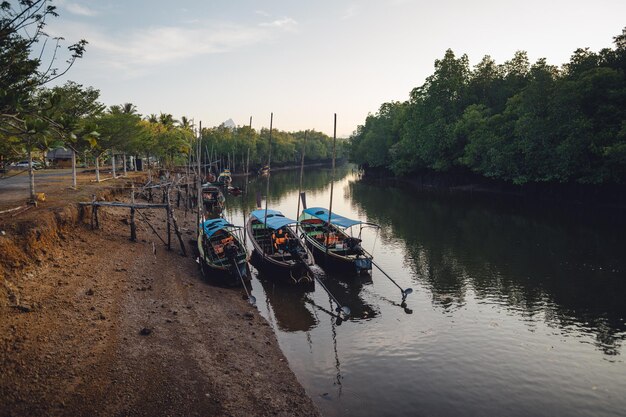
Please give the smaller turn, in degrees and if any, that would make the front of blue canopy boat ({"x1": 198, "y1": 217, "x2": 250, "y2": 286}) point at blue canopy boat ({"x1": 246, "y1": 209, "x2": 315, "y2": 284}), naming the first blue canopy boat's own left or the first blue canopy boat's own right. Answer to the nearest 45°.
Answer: approximately 135° to the first blue canopy boat's own right

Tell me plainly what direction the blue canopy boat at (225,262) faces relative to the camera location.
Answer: facing away from the viewer and to the left of the viewer

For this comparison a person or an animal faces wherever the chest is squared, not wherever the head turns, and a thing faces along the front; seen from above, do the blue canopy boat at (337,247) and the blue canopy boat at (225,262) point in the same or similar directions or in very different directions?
same or similar directions

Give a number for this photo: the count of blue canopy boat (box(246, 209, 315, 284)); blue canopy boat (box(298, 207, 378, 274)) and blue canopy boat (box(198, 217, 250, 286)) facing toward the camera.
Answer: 0

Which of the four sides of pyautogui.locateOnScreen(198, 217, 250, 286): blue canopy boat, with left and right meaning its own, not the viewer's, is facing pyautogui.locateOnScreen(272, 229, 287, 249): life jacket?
right

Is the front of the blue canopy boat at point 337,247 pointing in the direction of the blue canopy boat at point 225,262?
no

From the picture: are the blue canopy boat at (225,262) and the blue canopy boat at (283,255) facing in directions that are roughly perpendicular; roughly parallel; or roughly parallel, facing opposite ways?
roughly parallel

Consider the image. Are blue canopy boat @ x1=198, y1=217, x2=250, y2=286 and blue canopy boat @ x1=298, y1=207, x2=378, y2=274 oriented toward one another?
no

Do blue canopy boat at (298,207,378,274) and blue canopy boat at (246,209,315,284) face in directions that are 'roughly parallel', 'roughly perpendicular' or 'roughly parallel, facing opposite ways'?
roughly parallel

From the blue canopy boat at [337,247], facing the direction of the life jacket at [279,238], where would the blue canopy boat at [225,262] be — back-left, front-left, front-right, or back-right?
front-left

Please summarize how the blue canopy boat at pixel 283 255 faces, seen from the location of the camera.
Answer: facing away from the viewer and to the left of the viewer

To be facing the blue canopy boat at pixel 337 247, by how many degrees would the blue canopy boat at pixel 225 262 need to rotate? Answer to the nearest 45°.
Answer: approximately 135° to its right

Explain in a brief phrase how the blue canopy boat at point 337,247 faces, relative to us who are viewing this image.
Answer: facing away from the viewer and to the left of the viewer

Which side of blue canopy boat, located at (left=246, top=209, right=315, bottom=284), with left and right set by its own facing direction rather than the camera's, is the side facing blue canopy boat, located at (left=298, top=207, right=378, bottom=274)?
right

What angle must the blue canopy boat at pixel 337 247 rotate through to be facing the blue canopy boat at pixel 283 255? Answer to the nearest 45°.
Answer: approximately 90° to its left

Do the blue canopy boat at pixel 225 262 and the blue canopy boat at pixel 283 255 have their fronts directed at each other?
no

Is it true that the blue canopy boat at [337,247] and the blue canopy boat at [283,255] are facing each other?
no

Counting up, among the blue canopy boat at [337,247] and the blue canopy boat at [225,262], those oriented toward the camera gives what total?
0
